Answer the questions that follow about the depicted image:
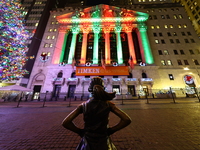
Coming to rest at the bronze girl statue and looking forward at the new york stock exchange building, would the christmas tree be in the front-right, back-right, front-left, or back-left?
front-left

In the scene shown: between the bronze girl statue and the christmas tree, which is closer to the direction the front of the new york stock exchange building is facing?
the bronze girl statue

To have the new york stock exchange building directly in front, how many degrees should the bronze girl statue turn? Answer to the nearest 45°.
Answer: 0° — it already faces it

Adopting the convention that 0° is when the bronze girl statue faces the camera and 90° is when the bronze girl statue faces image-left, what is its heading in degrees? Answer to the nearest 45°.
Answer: approximately 180°

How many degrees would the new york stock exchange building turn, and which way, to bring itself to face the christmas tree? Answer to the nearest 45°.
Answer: approximately 45° to its right

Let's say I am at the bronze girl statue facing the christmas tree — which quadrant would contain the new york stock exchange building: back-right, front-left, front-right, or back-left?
front-right

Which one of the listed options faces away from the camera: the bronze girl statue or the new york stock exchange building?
the bronze girl statue

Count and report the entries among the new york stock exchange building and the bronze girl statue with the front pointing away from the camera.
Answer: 1

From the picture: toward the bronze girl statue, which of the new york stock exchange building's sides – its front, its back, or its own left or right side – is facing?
front

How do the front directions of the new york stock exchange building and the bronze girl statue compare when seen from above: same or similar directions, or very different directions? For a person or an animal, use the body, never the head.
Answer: very different directions

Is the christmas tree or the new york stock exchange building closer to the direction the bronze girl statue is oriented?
the new york stock exchange building

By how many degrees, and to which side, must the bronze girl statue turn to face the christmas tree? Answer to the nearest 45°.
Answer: approximately 45° to its left

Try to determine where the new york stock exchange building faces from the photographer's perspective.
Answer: facing the viewer
